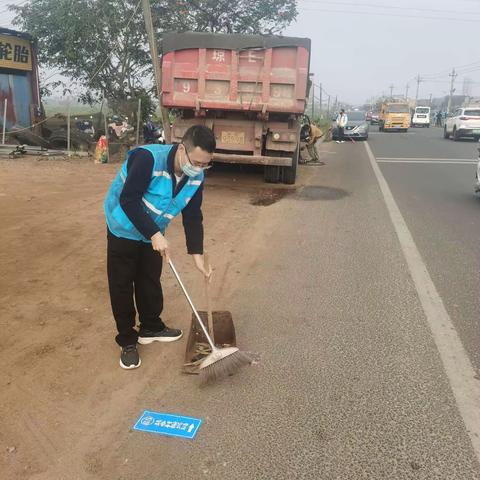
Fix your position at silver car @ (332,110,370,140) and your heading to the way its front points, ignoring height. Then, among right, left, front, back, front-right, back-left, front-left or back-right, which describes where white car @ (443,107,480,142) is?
left

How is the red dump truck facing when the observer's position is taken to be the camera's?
facing away from the viewer

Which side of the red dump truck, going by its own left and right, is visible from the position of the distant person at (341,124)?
front

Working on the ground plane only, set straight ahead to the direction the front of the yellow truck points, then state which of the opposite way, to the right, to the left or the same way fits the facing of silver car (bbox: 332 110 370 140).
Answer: the same way

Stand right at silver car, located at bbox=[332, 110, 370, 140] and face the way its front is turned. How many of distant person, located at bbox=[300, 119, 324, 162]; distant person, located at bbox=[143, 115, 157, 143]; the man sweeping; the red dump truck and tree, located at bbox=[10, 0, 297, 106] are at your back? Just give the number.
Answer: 0

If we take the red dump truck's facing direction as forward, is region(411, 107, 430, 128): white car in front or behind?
in front

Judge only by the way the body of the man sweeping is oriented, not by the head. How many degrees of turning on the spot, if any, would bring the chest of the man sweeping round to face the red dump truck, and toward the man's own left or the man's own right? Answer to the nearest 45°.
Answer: approximately 135° to the man's own left

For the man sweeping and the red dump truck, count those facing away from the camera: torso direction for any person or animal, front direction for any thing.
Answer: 1

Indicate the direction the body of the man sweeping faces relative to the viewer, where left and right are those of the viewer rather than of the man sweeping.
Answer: facing the viewer and to the right of the viewer

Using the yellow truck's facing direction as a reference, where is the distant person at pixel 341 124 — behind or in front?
in front

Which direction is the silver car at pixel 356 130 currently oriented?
toward the camera

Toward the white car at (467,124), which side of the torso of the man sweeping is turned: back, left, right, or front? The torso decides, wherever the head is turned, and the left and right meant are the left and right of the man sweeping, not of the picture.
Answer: left

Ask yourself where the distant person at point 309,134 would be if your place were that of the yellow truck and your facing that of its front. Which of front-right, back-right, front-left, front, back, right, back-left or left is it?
front

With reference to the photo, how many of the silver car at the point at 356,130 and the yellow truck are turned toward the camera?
2

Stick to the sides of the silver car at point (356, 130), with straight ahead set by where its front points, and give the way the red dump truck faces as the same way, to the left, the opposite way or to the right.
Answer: the opposite way

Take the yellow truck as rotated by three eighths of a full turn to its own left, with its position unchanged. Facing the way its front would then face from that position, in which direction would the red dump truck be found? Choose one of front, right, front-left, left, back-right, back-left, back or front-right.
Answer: back-right

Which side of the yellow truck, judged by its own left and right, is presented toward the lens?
front
